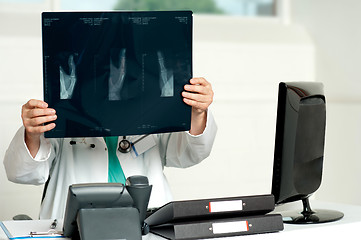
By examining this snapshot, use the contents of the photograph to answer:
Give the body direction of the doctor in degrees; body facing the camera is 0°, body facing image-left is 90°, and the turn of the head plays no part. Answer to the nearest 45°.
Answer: approximately 0°

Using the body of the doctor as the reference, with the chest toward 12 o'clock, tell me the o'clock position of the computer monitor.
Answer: The computer monitor is roughly at 10 o'clock from the doctor.

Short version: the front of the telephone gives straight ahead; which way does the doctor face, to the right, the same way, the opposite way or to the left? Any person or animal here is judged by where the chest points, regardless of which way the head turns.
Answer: the opposite way

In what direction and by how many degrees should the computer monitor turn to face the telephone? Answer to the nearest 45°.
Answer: approximately 90° to its left

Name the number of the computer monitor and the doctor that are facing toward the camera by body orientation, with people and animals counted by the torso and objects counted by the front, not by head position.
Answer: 1

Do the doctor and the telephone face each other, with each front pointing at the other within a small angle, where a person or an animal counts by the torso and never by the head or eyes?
yes

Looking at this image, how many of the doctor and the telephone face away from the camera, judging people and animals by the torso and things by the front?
1

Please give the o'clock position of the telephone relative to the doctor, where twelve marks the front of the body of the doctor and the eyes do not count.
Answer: The telephone is roughly at 12 o'clock from the doctor.

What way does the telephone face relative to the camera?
away from the camera

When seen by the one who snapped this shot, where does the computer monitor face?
facing away from the viewer and to the left of the viewer

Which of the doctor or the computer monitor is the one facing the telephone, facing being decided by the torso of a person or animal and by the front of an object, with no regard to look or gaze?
the doctor
